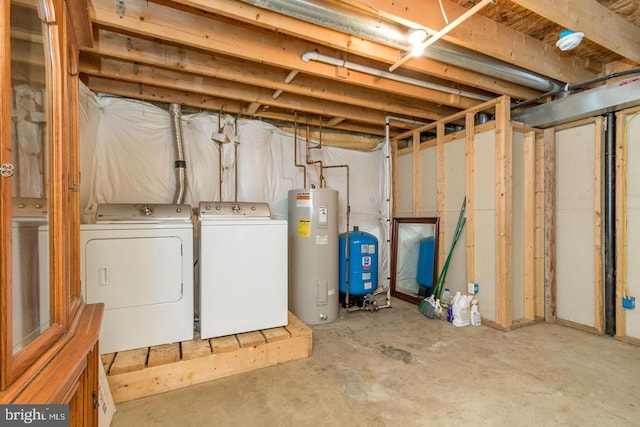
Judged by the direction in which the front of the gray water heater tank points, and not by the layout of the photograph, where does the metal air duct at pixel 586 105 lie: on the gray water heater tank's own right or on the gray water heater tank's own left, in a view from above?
on the gray water heater tank's own left

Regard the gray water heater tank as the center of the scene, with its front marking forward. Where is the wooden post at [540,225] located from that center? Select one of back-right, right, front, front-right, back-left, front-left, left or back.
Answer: left

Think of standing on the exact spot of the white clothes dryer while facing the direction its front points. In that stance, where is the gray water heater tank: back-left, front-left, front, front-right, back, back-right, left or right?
left

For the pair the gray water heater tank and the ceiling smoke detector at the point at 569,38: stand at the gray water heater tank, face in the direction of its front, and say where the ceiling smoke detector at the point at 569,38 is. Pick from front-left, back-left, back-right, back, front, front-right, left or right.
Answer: front-left

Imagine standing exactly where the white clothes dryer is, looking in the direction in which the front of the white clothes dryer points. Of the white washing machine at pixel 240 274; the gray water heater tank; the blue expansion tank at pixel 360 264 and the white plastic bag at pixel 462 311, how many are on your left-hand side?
4

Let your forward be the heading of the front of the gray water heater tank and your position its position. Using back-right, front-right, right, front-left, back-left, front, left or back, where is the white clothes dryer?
front-right

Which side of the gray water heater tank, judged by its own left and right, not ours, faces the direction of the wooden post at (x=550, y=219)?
left

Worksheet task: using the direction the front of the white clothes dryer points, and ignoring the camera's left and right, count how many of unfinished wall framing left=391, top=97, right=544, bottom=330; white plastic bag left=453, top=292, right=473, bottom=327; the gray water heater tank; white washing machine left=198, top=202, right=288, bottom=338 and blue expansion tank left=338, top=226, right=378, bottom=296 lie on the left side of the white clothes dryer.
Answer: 5

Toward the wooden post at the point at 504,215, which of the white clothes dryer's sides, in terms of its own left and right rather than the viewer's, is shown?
left

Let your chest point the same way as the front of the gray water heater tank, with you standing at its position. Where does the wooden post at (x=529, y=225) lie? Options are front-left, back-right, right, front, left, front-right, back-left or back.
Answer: left

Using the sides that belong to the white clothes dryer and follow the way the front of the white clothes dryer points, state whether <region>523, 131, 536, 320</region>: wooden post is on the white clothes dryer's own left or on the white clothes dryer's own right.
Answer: on the white clothes dryer's own left

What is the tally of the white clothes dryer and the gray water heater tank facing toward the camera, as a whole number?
2

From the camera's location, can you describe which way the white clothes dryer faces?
facing the viewer

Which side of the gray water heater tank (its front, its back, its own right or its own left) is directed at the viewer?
front

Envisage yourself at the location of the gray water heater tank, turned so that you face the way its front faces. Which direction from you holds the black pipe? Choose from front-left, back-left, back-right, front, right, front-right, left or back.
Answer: left
